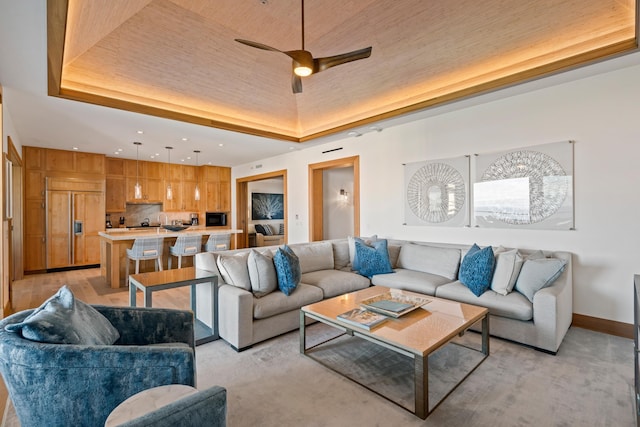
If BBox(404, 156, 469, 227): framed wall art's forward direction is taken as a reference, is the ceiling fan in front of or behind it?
in front

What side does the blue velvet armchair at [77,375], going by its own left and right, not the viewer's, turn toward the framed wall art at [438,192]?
front

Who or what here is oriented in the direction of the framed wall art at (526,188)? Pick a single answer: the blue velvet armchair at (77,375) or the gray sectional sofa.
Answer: the blue velvet armchair

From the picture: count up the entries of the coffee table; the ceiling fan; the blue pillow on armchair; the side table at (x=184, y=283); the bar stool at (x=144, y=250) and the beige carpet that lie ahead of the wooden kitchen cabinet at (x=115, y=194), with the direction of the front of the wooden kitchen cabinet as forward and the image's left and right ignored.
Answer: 6

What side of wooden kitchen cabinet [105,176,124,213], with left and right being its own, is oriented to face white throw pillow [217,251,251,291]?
front

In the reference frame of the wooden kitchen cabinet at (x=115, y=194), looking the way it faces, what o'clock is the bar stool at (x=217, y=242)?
The bar stool is roughly at 11 o'clock from the wooden kitchen cabinet.

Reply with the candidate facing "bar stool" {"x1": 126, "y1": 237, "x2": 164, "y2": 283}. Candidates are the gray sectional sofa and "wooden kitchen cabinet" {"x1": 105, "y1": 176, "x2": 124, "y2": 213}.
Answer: the wooden kitchen cabinet

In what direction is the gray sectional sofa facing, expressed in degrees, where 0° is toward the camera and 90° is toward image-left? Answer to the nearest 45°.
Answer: approximately 0°

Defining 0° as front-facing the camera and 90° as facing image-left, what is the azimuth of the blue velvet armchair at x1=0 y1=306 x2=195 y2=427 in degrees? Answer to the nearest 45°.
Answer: approximately 270°

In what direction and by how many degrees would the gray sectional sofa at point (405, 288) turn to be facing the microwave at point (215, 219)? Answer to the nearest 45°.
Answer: approximately 135° to its right

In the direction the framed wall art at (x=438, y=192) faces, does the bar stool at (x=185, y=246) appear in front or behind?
in front
